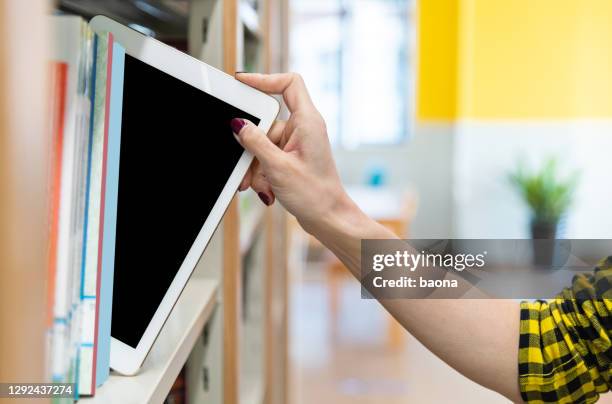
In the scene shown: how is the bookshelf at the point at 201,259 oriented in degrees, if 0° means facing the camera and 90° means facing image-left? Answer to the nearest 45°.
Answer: approximately 315°

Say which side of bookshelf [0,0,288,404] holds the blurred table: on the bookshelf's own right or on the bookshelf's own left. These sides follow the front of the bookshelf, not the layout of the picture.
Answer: on the bookshelf's own left
